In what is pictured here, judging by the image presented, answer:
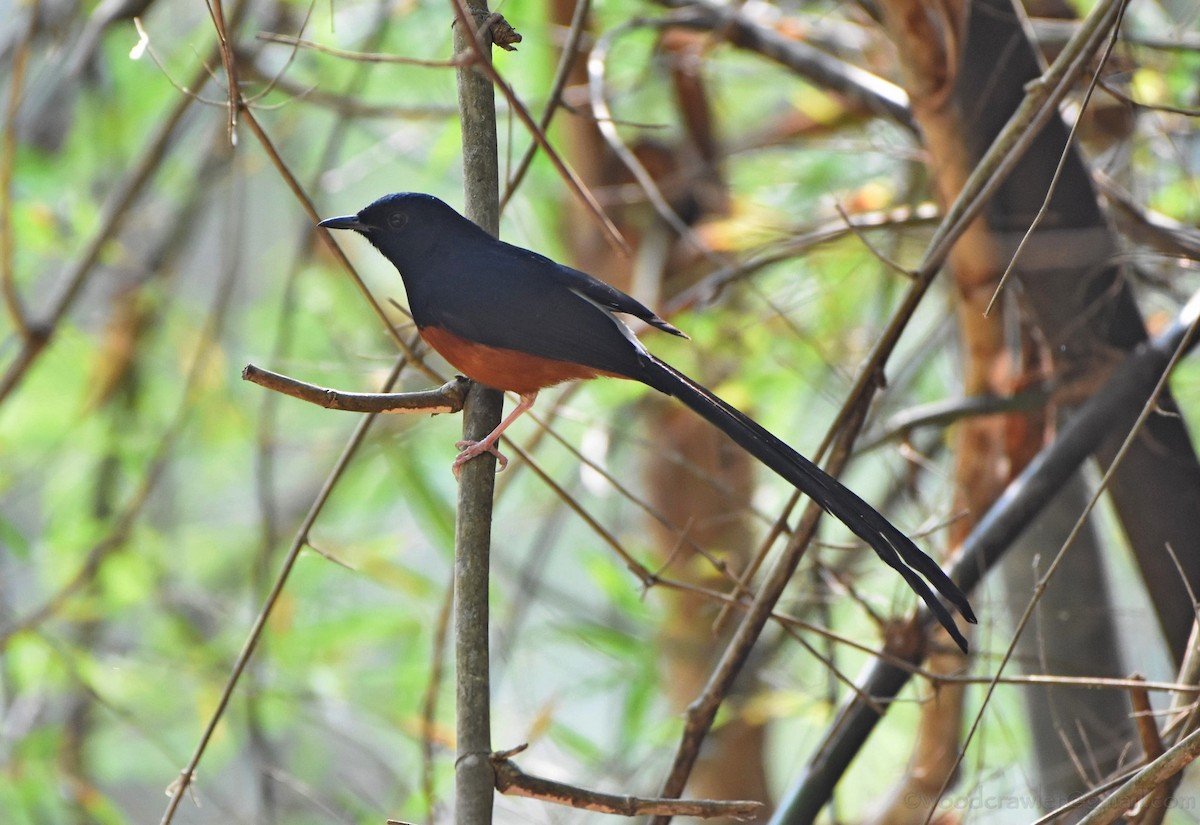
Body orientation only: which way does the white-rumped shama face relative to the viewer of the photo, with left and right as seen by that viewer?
facing to the left of the viewer
